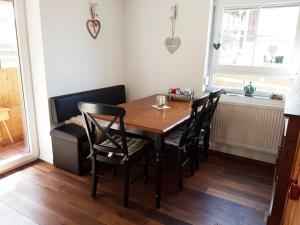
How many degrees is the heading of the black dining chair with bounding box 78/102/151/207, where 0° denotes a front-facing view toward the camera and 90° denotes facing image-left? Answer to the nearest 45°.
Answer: approximately 225°

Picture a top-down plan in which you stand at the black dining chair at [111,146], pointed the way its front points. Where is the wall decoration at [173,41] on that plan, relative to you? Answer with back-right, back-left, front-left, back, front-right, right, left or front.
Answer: front

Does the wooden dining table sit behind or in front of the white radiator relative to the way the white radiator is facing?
in front

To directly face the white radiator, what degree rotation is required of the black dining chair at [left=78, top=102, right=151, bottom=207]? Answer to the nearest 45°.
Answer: approximately 45° to its right

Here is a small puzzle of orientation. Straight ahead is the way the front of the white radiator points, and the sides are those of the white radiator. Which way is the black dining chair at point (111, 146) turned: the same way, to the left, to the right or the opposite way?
the opposite way

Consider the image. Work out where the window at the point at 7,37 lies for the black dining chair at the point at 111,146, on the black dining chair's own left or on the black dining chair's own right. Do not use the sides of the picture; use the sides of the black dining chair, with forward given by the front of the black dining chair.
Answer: on the black dining chair's own left

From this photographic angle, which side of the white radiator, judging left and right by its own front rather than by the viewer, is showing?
front

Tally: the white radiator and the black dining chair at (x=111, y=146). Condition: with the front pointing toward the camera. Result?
1

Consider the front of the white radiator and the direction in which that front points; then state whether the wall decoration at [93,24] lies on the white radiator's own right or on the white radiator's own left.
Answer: on the white radiator's own right

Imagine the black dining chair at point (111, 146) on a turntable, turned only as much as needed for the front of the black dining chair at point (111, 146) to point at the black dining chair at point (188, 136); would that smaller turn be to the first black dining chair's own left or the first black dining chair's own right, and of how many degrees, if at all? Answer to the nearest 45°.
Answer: approximately 45° to the first black dining chair's own right

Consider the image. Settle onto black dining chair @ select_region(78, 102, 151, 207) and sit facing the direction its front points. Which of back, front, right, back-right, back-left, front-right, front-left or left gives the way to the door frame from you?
left

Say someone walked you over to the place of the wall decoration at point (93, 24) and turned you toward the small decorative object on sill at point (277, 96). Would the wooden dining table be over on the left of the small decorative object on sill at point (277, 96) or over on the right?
right
